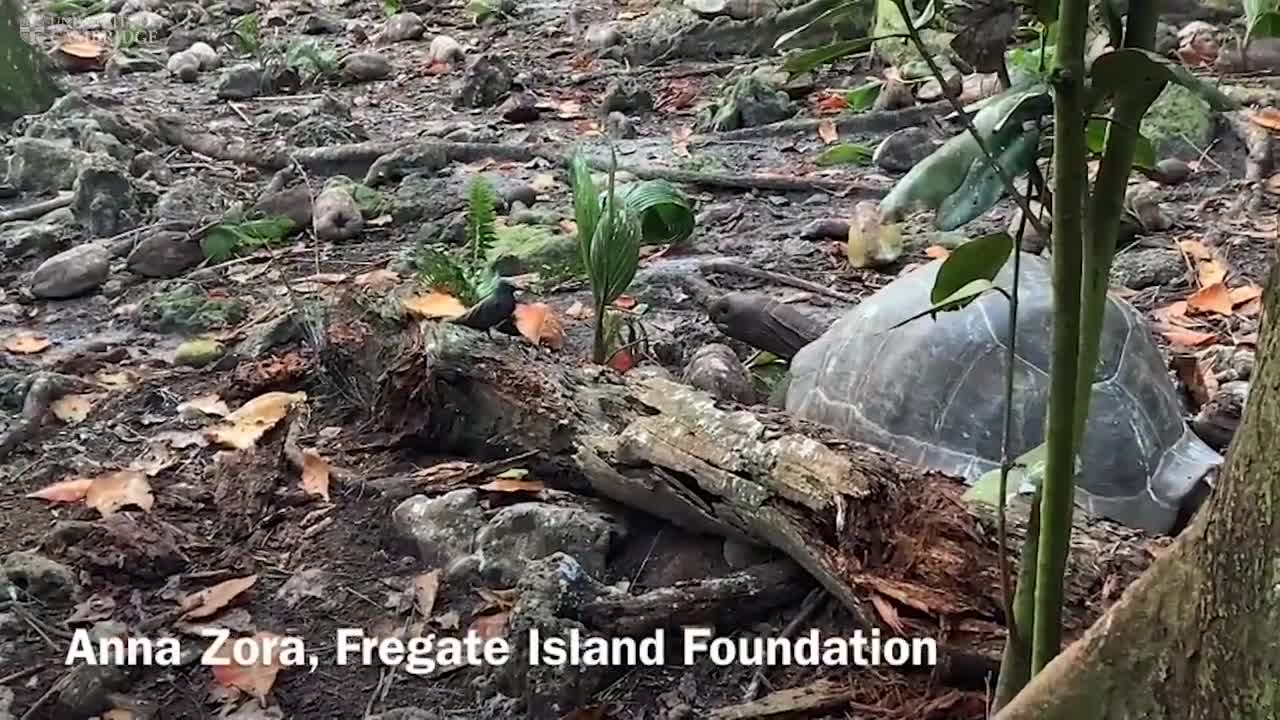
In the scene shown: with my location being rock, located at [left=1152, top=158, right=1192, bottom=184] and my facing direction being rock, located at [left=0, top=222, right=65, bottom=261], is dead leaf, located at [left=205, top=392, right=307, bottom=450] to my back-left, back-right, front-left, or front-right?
front-left

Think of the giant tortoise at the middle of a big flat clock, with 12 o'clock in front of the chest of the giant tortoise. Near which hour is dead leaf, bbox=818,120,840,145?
The dead leaf is roughly at 1 o'clock from the giant tortoise.

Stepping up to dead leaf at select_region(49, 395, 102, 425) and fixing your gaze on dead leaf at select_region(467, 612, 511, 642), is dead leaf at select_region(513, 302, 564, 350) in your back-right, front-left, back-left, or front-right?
front-left

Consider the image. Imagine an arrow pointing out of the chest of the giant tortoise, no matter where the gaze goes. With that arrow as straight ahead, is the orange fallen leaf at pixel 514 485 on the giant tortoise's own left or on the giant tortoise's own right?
on the giant tortoise's own left

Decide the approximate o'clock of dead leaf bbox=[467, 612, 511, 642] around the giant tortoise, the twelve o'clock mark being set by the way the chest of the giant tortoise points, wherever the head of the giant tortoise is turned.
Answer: The dead leaf is roughly at 9 o'clock from the giant tortoise.

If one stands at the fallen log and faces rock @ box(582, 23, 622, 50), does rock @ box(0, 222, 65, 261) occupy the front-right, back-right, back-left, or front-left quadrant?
front-left

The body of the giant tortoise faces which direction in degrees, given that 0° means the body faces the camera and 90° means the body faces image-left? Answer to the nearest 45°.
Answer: approximately 135°
